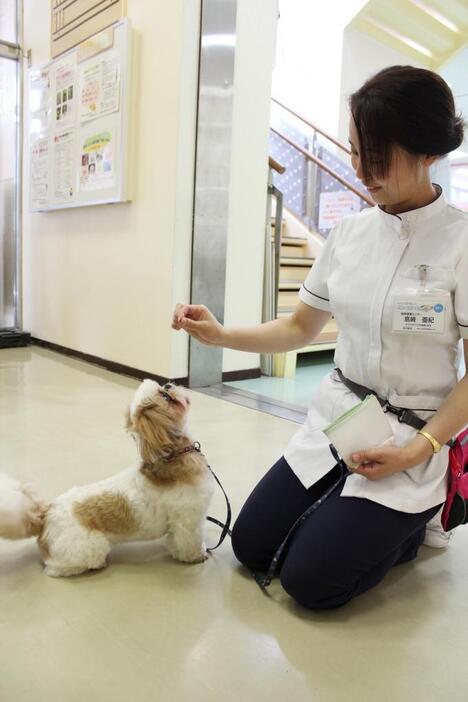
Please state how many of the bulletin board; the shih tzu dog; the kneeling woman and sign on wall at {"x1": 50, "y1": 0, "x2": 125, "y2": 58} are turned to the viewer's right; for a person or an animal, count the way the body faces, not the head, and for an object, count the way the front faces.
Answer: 1

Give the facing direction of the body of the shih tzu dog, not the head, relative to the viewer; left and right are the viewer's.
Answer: facing to the right of the viewer

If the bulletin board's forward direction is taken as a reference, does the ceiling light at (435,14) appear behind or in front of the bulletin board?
behind

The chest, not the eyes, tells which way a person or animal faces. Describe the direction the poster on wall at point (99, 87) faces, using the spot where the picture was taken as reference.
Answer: facing the viewer and to the left of the viewer

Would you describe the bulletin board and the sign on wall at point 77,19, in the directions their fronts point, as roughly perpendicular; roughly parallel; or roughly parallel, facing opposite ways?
roughly parallel

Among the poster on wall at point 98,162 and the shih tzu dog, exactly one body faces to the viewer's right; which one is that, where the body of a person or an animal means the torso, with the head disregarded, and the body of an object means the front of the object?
the shih tzu dog

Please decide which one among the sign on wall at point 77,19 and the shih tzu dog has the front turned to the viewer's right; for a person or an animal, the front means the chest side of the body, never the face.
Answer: the shih tzu dog

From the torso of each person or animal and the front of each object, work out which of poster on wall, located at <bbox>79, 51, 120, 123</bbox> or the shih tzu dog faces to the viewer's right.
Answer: the shih tzu dog

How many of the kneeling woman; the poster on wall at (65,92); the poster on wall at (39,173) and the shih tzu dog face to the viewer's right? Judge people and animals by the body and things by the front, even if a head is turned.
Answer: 1
